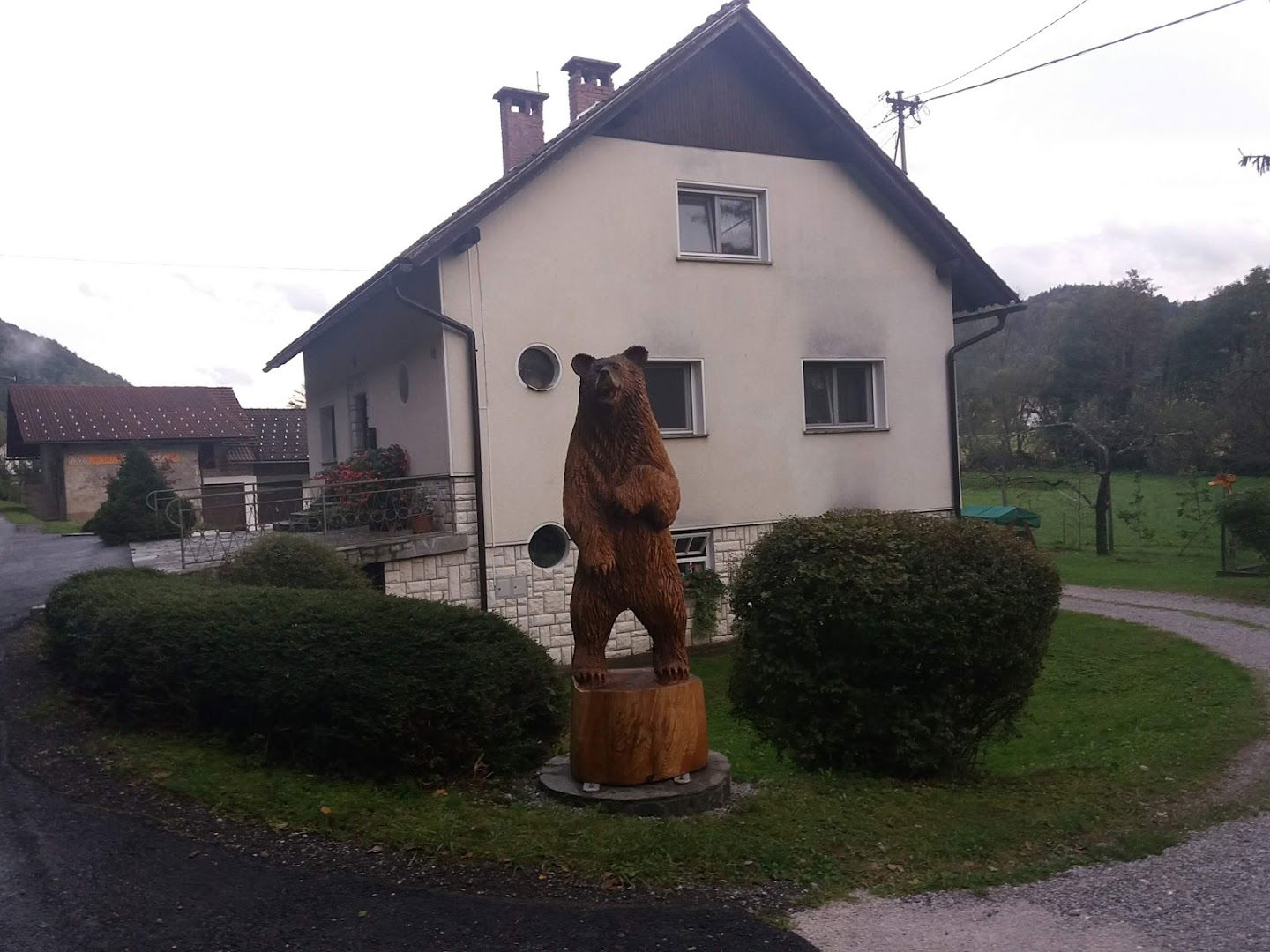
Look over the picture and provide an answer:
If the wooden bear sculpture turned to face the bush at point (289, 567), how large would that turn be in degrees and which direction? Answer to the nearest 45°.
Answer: approximately 135° to its right

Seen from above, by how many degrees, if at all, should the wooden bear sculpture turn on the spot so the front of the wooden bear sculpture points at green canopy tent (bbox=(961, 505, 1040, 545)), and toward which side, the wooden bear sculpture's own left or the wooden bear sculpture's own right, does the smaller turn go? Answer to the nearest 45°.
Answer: approximately 135° to the wooden bear sculpture's own left

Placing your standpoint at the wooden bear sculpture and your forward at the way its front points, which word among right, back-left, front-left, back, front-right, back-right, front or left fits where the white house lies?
back

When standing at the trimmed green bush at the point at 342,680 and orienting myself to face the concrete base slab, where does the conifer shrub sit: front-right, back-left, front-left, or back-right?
back-left

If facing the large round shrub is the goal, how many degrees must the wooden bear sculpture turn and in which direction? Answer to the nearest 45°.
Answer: approximately 90° to its left

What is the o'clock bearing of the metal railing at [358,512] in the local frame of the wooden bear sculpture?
The metal railing is roughly at 5 o'clock from the wooden bear sculpture.

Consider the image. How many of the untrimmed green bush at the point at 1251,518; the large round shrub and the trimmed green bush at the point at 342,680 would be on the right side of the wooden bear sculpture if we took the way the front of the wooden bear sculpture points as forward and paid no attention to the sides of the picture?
1

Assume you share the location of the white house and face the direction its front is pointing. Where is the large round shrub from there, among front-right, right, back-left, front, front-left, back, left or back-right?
left

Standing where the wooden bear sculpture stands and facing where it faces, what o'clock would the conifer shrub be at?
The conifer shrub is roughly at 5 o'clock from the wooden bear sculpture.
